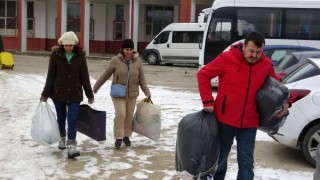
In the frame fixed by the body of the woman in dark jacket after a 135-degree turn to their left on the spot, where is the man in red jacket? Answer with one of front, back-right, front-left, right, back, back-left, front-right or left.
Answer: right

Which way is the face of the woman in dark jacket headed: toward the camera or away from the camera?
toward the camera

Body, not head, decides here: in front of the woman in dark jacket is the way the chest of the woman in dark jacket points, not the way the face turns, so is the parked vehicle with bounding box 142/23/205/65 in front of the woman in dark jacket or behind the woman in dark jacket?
behind

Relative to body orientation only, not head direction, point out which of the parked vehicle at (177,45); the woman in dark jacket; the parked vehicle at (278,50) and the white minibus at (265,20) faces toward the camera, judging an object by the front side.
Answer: the woman in dark jacket

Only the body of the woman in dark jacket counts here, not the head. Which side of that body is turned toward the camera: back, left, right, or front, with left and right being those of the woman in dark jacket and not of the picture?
front

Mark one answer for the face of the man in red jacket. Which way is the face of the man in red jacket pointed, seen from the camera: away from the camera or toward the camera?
toward the camera

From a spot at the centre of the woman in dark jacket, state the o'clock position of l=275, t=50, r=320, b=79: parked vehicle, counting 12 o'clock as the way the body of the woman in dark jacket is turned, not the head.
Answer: The parked vehicle is roughly at 8 o'clock from the woman in dark jacket.

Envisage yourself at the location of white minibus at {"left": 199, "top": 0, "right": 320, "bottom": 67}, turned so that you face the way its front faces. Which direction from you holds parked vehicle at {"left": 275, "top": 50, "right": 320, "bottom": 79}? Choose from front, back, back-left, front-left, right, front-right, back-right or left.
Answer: left

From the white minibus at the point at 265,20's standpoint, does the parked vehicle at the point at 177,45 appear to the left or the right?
on its right

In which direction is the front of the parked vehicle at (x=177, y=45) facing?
to the viewer's left

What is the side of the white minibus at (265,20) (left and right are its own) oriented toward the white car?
left

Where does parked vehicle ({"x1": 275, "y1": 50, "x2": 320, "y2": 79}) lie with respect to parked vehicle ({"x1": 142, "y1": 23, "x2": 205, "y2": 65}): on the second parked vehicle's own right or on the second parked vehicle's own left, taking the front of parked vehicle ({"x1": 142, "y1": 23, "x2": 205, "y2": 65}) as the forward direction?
on the second parked vehicle's own left

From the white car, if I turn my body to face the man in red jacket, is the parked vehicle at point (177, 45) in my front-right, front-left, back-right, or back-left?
back-right
